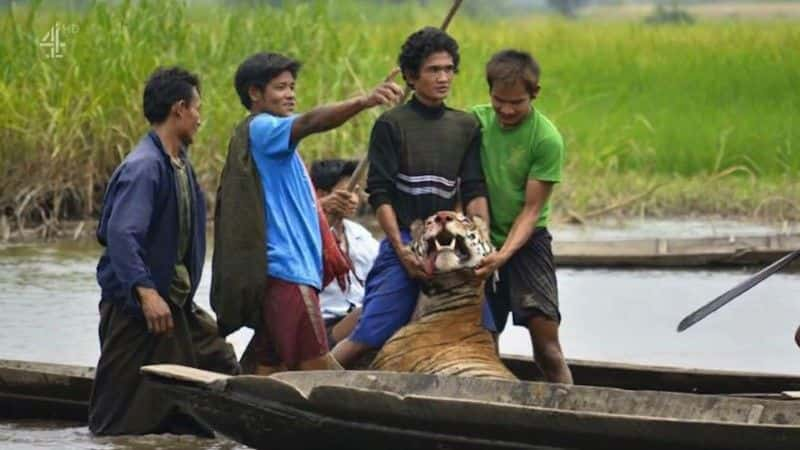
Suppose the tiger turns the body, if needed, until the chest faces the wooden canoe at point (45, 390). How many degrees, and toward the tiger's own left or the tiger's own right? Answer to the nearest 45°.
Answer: approximately 90° to the tiger's own right

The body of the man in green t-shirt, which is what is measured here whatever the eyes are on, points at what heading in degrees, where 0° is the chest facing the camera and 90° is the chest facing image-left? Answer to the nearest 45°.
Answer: approximately 45°

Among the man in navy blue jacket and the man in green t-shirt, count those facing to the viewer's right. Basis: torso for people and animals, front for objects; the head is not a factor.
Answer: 1

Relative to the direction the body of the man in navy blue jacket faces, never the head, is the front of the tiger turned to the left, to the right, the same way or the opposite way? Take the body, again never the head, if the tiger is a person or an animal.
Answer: to the right

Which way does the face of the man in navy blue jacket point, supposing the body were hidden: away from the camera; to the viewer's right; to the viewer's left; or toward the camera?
to the viewer's right

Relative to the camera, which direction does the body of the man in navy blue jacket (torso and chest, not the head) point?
to the viewer's right

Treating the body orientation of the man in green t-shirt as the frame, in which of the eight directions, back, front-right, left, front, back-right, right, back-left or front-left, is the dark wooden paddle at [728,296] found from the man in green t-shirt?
back-left

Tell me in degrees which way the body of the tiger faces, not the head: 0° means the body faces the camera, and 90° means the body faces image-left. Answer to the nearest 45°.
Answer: approximately 0°

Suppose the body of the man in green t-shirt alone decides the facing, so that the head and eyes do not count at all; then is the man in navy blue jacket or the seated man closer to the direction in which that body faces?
the man in navy blue jacket

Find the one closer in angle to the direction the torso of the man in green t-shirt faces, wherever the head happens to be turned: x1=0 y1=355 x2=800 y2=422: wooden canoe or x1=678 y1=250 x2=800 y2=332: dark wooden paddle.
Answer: the wooden canoe
